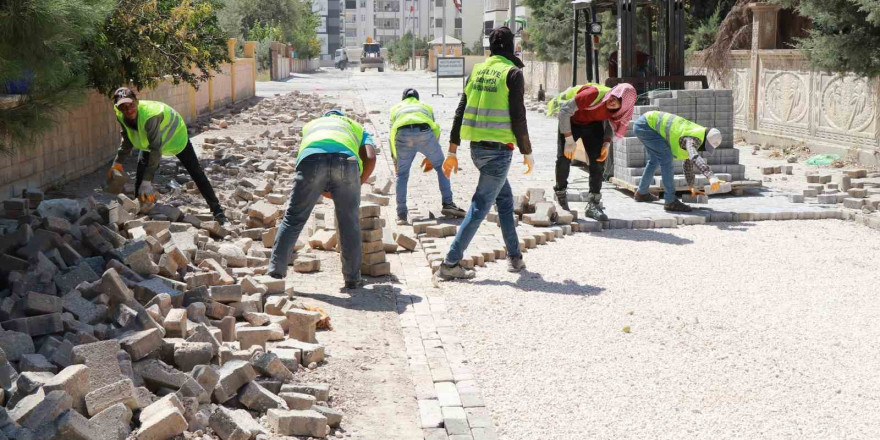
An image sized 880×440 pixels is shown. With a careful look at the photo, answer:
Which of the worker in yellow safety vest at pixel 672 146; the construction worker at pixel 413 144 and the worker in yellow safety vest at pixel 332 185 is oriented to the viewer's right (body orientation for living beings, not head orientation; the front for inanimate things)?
the worker in yellow safety vest at pixel 672 146

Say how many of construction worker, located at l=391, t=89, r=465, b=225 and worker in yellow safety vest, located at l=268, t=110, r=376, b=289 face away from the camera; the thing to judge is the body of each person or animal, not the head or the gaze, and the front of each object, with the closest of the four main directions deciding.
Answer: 2

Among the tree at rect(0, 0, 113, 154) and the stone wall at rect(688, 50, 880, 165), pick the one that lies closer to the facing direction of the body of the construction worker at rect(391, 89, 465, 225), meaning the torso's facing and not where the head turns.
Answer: the stone wall

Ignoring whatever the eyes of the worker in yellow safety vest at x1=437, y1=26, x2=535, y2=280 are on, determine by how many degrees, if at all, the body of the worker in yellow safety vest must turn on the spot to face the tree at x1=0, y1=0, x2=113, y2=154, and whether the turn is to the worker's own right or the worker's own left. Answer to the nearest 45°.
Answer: approximately 180°

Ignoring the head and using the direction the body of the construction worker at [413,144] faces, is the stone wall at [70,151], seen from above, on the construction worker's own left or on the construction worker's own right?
on the construction worker's own left

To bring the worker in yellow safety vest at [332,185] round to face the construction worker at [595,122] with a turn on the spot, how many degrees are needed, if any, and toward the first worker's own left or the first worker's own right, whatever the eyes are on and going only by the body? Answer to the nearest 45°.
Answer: approximately 45° to the first worker's own right

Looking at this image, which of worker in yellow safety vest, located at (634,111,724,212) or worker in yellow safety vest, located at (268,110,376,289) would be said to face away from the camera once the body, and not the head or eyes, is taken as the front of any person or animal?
worker in yellow safety vest, located at (268,110,376,289)

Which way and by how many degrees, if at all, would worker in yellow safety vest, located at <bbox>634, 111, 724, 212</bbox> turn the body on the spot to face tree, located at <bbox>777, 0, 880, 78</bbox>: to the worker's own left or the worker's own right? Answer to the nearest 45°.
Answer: approximately 45° to the worker's own left
